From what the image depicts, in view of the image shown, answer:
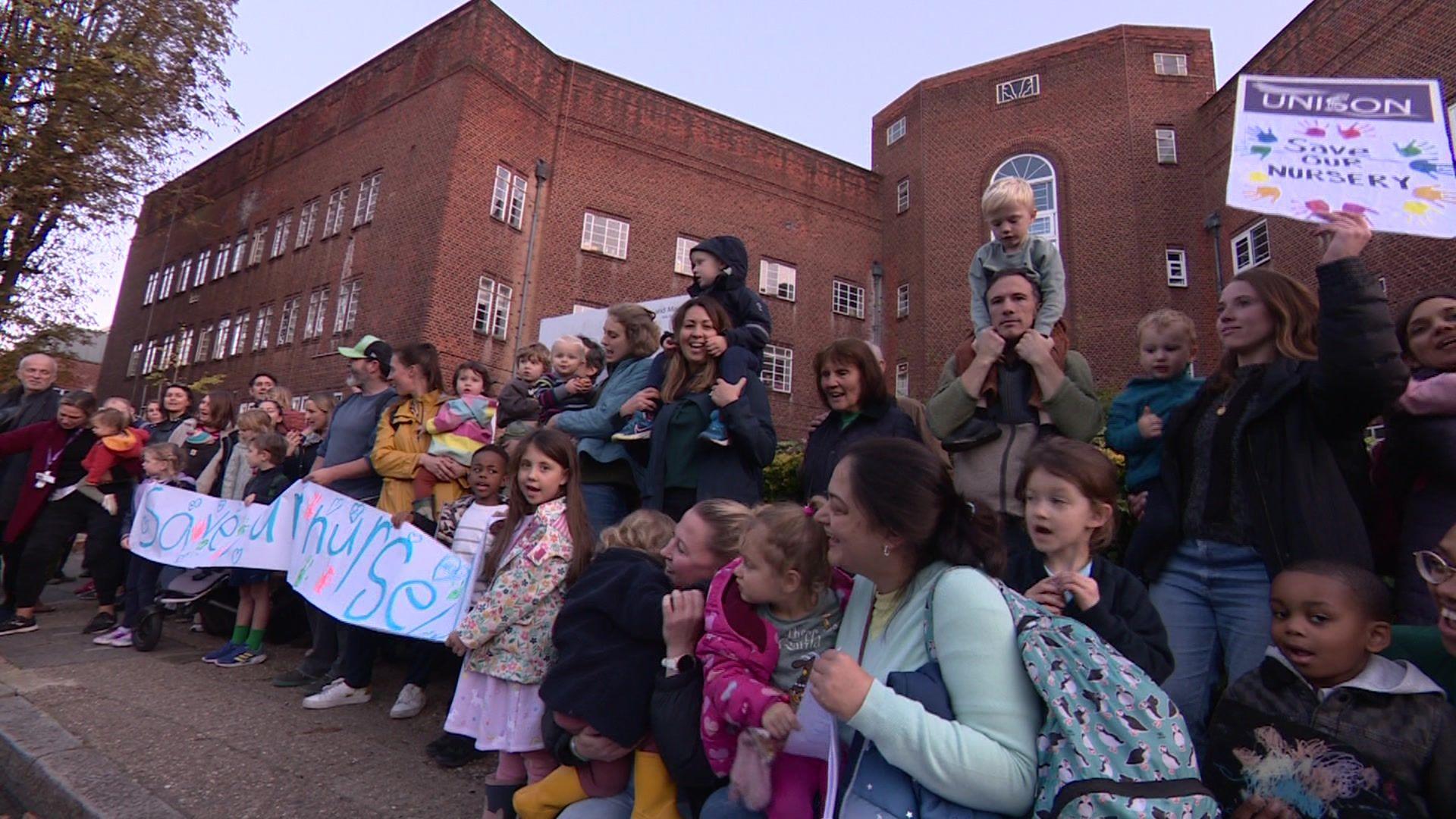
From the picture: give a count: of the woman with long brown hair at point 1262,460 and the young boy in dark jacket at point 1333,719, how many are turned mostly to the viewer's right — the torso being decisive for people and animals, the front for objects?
0

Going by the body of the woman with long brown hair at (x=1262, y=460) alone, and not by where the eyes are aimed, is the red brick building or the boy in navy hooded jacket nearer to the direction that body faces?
the boy in navy hooded jacket

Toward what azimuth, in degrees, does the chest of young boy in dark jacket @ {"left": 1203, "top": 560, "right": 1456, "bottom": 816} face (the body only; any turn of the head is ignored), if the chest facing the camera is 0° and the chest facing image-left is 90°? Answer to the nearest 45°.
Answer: approximately 45°

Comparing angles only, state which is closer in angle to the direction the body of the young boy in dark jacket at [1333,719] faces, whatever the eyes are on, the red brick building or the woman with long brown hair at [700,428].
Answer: the woman with long brown hair

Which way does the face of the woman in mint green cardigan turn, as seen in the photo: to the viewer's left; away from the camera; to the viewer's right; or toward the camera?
to the viewer's left

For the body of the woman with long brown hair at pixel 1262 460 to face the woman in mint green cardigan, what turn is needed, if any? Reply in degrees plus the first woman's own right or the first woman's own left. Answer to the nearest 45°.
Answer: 0° — they already face them
